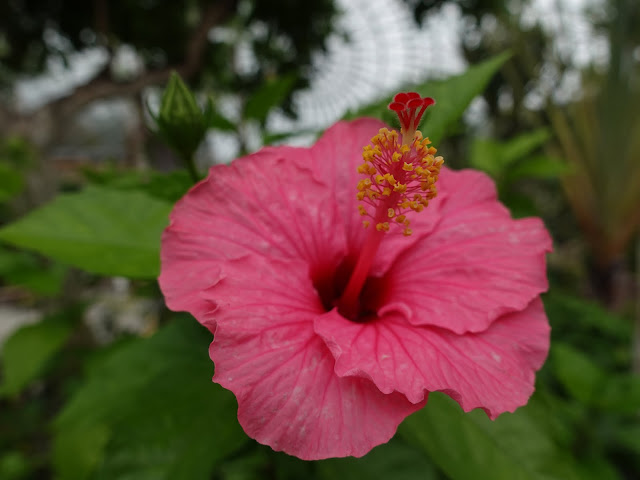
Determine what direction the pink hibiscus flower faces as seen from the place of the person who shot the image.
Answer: facing the viewer

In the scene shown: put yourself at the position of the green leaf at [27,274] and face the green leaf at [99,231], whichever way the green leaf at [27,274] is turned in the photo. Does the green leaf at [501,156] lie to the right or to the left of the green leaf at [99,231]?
left

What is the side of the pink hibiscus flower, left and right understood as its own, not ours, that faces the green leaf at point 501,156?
back

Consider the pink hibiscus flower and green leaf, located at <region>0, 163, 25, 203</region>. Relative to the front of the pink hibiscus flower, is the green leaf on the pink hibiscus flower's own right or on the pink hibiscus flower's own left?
on the pink hibiscus flower's own right

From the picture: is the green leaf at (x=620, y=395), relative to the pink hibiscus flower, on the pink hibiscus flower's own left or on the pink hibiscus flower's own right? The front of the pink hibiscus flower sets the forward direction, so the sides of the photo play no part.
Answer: on the pink hibiscus flower's own left

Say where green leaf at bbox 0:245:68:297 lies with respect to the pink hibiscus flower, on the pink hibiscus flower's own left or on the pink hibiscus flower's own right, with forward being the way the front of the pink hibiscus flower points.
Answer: on the pink hibiscus flower's own right

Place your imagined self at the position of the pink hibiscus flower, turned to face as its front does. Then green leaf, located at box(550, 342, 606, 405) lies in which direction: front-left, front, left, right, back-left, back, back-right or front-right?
back-left
